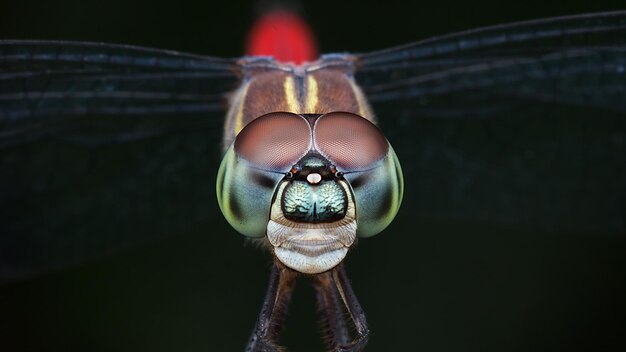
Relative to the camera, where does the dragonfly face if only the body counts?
toward the camera
